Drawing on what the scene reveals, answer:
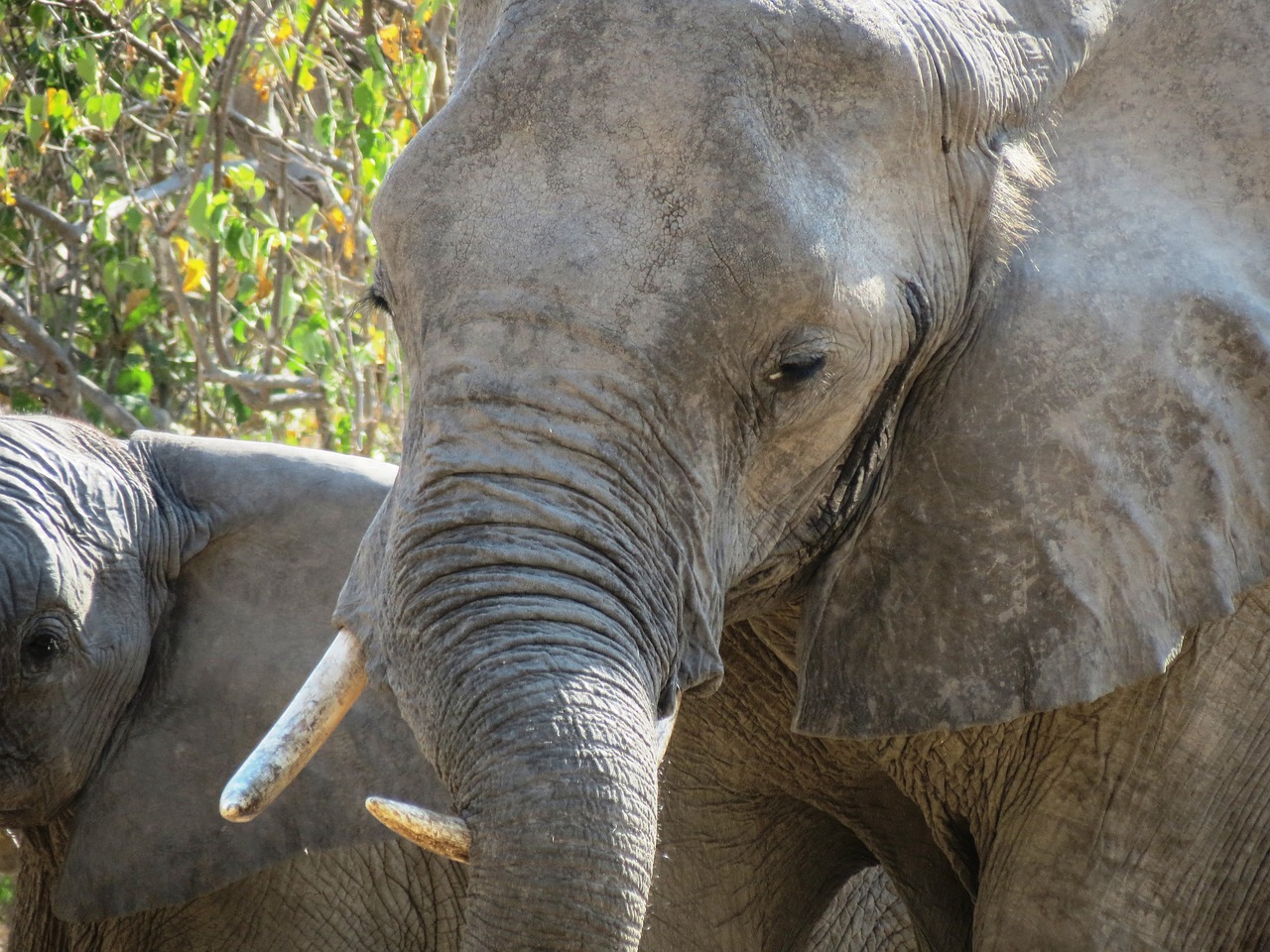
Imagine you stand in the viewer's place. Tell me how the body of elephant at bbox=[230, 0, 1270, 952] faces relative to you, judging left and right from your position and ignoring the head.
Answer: facing the viewer and to the left of the viewer
